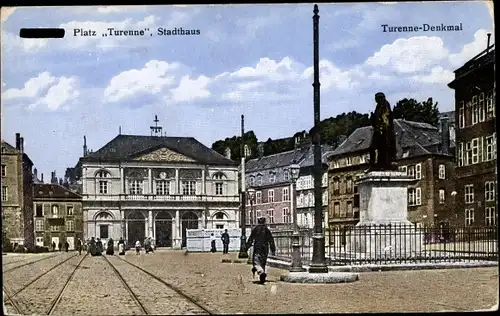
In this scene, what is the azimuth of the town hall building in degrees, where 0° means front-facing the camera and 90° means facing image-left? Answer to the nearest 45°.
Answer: approximately 0°

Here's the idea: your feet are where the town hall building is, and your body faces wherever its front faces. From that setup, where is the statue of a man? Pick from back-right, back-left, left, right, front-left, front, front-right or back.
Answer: left

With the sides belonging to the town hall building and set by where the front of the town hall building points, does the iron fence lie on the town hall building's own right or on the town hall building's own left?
on the town hall building's own left
